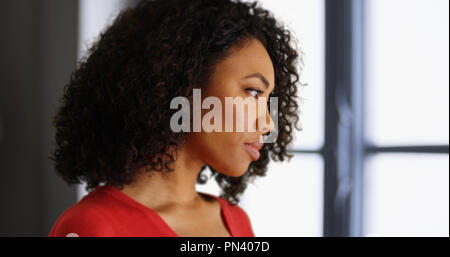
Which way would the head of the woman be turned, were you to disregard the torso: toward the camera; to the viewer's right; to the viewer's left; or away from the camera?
to the viewer's right

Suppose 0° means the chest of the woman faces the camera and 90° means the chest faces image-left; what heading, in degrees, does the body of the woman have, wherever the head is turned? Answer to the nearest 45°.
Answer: approximately 315°
